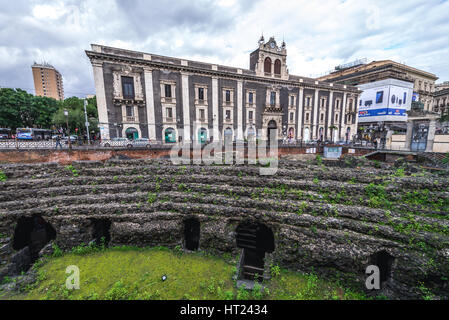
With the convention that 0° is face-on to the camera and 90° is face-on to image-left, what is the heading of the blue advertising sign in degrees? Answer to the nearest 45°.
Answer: approximately 0°

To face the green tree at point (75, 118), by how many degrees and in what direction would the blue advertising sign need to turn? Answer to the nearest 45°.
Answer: approximately 45° to its right
